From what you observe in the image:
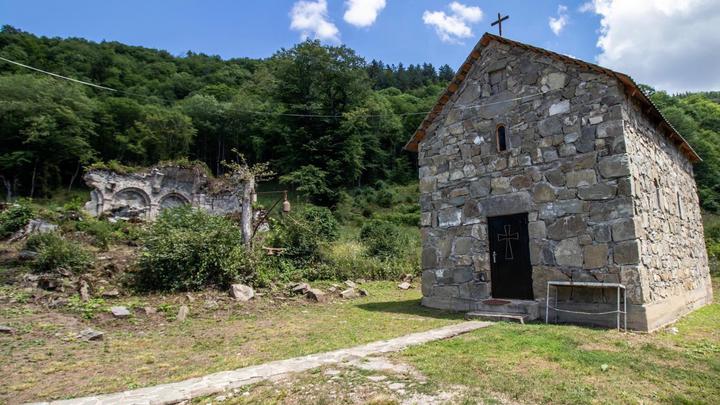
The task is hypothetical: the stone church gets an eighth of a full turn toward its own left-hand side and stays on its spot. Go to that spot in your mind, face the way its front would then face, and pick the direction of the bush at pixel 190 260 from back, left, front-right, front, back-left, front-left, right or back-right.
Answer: right

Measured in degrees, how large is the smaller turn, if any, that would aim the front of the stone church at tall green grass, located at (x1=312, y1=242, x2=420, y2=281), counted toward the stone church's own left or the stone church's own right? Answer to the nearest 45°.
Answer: approximately 90° to the stone church's own right

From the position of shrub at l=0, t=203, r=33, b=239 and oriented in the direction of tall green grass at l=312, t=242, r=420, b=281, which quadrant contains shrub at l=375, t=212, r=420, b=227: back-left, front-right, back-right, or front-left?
front-left

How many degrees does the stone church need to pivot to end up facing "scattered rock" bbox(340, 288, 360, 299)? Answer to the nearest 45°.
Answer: approximately 45° to its right

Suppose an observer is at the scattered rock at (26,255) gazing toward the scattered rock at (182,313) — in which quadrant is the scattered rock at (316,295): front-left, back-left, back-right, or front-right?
front-left

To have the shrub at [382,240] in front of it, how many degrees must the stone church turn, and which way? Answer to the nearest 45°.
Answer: approximately 90° to its right

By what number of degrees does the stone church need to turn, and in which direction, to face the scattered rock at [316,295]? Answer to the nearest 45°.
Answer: approximately 45° to its right

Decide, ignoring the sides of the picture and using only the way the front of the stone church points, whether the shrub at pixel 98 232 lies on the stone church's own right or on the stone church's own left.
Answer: on the stone church's own right

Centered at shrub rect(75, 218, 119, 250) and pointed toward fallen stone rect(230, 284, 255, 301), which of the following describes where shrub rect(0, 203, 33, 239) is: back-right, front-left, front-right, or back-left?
back-right

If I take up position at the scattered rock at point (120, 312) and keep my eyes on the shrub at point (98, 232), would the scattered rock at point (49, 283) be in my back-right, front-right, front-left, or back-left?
front-left

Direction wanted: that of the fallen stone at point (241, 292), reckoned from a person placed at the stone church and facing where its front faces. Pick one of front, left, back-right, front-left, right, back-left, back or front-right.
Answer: front-right

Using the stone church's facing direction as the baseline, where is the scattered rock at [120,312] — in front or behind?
in front

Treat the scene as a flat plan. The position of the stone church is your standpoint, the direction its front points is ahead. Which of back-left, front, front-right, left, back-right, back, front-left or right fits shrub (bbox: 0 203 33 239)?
front-right

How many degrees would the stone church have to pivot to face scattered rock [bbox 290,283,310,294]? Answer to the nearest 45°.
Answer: approximately 45° to its right
